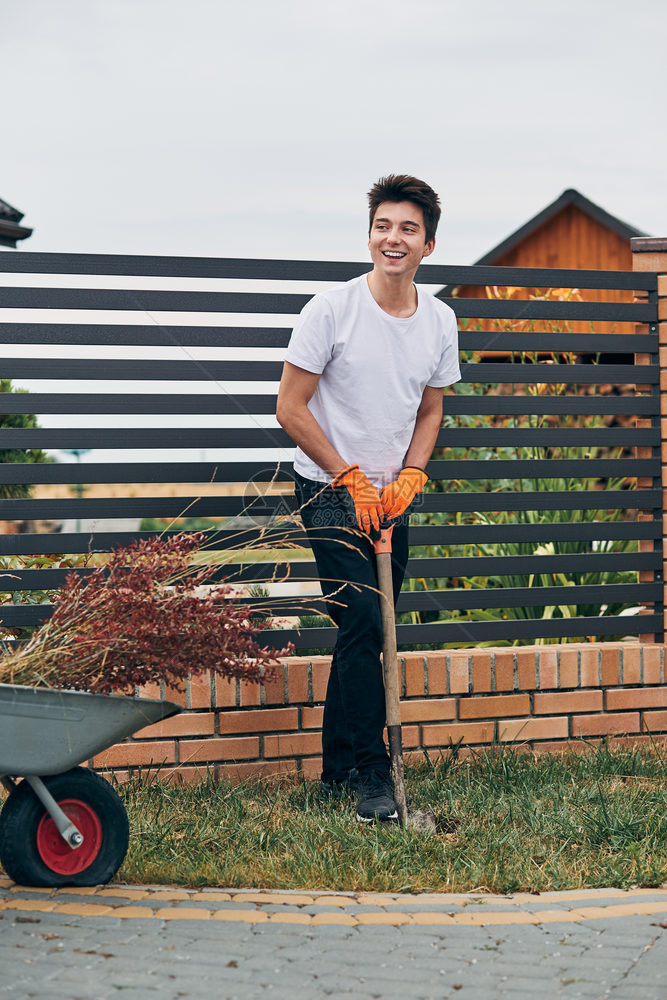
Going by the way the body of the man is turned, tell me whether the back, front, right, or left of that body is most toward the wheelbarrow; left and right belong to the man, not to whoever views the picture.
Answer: right

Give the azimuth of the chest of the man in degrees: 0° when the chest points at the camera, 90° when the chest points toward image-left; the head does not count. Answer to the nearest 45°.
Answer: approximately 315°
